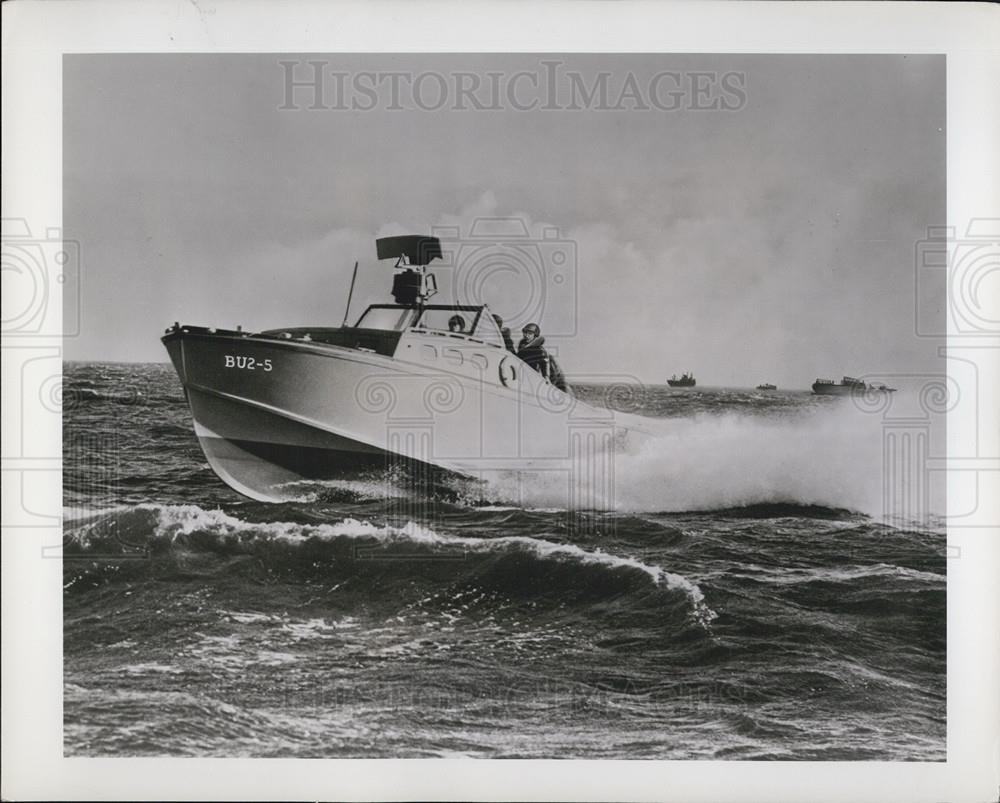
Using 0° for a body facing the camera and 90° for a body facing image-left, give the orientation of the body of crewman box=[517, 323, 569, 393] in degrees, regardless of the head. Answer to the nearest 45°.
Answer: approximately 45°

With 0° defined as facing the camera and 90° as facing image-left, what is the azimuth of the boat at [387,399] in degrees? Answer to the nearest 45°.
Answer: approximately 45°
